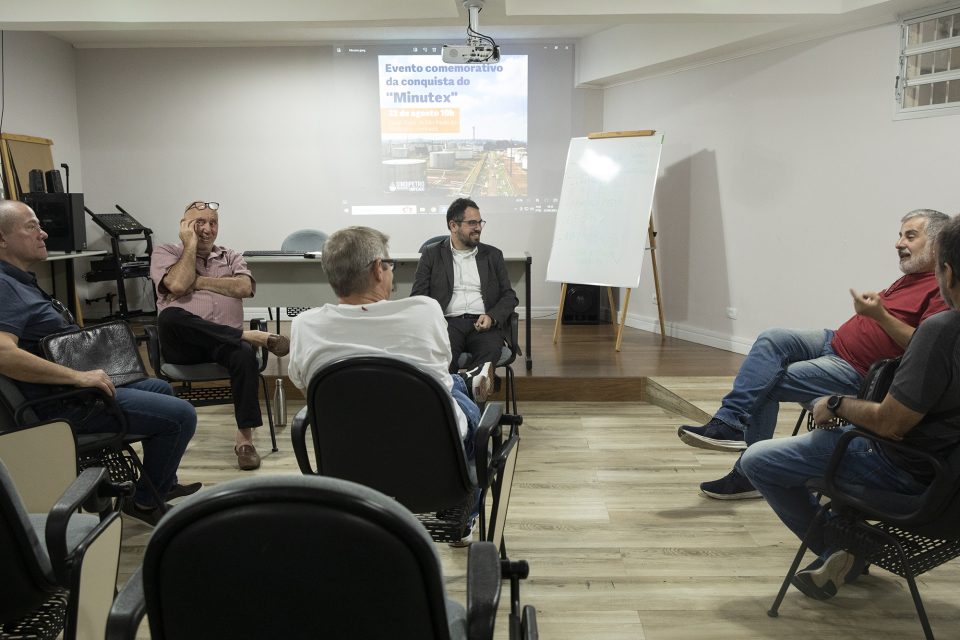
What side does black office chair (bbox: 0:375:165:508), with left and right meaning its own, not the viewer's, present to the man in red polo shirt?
front

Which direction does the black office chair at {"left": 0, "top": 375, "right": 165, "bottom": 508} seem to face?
to the viewer's right

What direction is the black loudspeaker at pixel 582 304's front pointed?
toward the camera

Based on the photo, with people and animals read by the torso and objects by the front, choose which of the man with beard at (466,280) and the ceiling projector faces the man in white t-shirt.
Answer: the man with beard

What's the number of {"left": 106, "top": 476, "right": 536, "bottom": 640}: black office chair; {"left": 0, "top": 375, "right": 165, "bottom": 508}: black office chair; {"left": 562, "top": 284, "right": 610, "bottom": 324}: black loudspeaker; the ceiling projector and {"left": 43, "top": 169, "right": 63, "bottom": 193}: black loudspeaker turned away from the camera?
2

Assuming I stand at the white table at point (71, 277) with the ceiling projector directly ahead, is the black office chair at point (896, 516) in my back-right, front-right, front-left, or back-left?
front-right

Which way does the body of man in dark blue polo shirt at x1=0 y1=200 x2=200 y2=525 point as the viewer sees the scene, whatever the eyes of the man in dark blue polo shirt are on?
to the viewer's right

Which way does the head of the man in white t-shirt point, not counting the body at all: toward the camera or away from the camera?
away from the camera

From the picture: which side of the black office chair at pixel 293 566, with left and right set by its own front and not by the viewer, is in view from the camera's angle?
back

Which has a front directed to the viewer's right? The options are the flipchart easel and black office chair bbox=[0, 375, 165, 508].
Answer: the black office chair

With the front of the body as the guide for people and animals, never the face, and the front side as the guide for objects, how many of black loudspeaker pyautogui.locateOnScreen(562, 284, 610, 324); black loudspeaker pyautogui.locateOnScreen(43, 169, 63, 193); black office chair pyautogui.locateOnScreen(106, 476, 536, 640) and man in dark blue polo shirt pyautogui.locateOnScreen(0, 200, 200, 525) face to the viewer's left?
0

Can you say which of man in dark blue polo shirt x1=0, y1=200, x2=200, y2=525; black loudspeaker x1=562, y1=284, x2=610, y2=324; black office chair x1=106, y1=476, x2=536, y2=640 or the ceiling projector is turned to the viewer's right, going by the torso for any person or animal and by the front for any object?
the man in dark blue polo shirt

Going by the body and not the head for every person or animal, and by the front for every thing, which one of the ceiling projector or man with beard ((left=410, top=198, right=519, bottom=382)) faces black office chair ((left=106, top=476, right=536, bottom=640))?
the man with beard

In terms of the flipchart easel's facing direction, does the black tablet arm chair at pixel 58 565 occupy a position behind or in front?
in front

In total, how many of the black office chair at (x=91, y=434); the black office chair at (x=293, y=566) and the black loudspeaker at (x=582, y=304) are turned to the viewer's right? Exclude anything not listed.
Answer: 1

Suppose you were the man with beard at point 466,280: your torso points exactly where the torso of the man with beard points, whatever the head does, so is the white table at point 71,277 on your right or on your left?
on your right

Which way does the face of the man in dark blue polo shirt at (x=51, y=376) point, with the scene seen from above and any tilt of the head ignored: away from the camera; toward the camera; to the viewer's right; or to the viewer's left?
to the viewer's right
